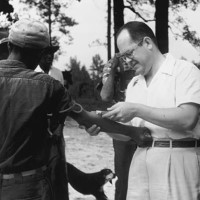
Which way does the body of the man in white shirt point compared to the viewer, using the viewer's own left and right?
facing the viewer and to the left of the viewer
